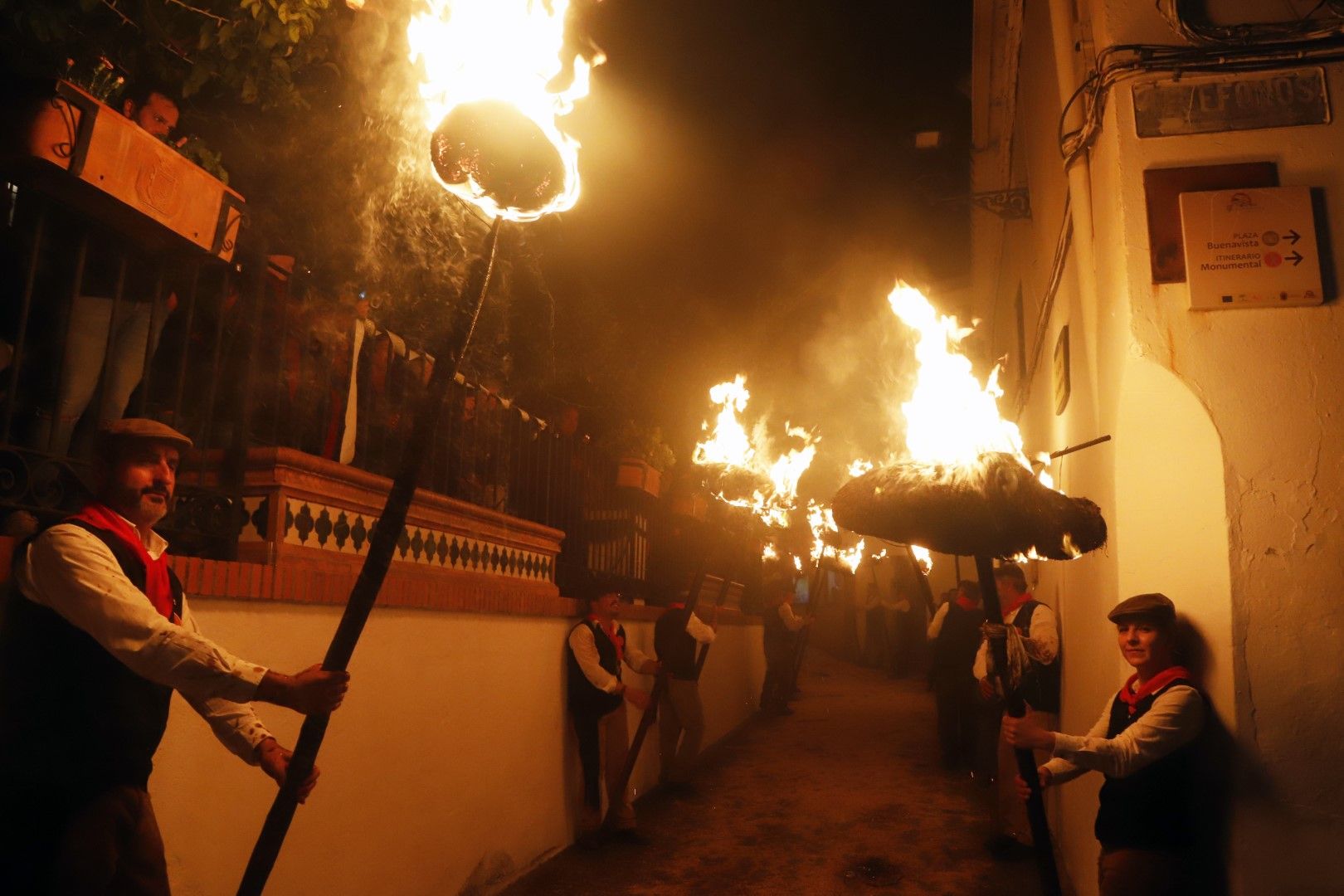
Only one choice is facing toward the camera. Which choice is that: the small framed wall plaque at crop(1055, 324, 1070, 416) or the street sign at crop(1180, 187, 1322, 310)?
the street sign

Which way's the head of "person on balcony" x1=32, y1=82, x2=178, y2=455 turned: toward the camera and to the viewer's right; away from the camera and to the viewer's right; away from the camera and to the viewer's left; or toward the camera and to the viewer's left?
toward the camera and to the viewer's right

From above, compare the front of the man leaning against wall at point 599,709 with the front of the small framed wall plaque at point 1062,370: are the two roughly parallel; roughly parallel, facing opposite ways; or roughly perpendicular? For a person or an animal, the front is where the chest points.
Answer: roughly parallel, facing opposite ways

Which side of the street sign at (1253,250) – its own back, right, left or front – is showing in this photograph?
front

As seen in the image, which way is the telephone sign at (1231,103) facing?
toward the camera

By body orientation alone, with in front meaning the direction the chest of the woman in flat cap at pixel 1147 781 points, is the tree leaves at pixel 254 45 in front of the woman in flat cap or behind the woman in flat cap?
in front

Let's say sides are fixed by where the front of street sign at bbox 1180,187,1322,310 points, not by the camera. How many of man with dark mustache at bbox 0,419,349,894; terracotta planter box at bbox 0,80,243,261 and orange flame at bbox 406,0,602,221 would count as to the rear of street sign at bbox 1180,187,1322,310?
0

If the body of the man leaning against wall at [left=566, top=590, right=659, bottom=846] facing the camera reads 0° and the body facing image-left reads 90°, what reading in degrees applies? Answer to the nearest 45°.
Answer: approximately 315°

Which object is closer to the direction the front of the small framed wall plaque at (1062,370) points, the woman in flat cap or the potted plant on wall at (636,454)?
the potted plant on wall

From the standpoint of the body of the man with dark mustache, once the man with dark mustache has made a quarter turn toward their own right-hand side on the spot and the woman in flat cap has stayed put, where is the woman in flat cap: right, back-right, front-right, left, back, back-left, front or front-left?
back-left

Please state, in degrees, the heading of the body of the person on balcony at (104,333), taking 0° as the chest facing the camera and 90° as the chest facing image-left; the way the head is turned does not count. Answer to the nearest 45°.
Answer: approximately 315°

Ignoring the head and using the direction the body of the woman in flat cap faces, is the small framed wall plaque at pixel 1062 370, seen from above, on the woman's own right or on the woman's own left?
on the woman's own right

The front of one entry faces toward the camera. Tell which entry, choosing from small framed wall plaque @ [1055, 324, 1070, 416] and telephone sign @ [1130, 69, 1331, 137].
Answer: the telephone sign

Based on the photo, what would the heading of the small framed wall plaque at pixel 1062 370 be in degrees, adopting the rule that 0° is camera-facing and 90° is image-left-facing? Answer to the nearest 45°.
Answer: approximately 90°

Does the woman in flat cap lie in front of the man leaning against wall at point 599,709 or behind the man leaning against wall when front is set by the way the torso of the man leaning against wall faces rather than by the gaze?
in front

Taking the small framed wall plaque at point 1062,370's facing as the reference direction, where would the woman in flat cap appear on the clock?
The woman in flat cap is roughly at 9 o'clock from the small framed wall plaque.

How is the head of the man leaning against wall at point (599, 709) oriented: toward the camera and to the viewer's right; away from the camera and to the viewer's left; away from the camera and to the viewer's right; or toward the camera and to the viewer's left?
toward the camera and to the viewer's right

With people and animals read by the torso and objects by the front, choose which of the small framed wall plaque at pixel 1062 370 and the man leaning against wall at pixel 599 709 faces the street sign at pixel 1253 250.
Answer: the man leaning against wall
